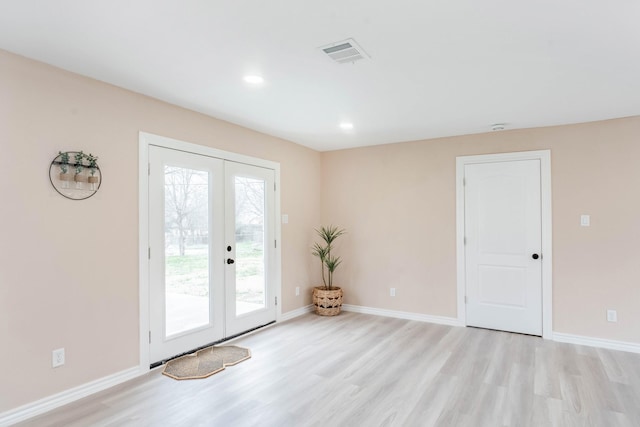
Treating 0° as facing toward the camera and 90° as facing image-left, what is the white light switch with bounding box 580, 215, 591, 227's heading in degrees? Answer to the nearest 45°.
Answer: approximately 0°

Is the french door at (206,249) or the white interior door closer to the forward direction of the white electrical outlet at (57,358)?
the white interior door

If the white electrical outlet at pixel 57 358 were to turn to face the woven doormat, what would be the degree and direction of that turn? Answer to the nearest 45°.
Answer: approximately 45° to its left

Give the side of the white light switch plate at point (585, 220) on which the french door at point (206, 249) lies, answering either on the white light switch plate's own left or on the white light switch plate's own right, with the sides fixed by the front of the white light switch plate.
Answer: on the white light switch plate's own right

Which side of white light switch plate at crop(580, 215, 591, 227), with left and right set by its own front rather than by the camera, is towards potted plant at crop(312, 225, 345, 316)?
right

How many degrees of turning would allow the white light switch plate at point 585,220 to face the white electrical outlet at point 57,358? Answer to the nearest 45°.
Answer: approximately 45° to its right
